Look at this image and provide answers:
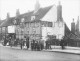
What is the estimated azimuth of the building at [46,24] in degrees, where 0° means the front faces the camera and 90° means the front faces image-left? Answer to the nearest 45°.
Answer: approximately 45°

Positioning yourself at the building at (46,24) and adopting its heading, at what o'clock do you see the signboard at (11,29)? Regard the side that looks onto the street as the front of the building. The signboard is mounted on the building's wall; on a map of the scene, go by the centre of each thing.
The signboard is roughly at 3 o'clock from the building.
